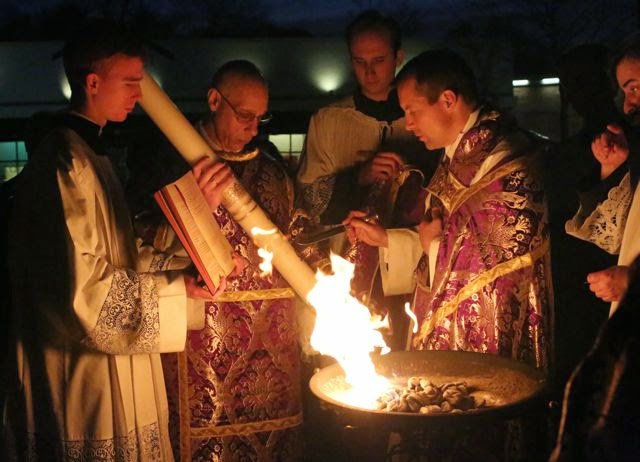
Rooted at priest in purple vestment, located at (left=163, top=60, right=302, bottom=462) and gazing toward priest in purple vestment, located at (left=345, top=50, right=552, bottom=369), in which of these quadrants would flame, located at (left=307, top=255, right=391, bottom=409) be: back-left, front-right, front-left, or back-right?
front-right

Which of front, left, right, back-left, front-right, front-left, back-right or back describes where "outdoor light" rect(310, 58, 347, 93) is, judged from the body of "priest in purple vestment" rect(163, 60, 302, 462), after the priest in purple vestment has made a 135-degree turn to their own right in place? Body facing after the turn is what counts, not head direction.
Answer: right

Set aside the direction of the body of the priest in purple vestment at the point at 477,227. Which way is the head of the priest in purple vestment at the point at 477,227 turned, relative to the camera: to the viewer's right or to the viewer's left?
to the viewer's left

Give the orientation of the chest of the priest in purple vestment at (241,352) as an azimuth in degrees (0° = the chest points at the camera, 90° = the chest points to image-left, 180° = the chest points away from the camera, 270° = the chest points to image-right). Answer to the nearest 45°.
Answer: approximately 315°

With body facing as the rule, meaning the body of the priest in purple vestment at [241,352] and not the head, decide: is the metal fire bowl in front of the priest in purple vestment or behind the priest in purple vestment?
in front

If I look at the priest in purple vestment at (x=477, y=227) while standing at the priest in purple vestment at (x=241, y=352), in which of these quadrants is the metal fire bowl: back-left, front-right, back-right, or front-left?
front-right

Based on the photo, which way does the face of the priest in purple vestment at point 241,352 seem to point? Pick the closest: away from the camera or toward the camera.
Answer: toward the camera

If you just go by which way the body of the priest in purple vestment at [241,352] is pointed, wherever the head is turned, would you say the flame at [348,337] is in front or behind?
in front

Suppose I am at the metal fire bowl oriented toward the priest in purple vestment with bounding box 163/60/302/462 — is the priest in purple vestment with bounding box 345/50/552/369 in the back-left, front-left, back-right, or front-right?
front-right

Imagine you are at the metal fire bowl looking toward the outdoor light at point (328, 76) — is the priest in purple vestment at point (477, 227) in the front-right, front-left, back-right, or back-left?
front-right
